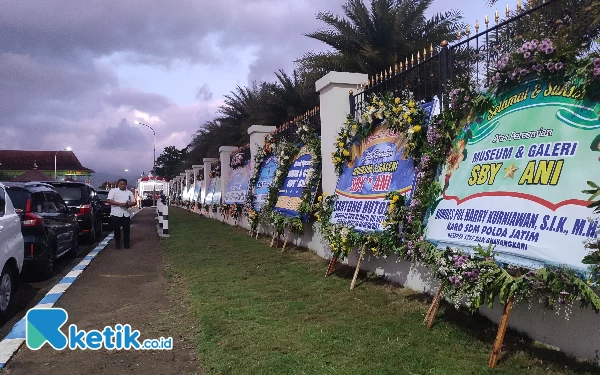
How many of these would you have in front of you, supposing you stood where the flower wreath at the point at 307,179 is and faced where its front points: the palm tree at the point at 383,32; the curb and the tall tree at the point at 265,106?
1

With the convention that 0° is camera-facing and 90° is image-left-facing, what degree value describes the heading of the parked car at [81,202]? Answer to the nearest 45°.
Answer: approximately 180°

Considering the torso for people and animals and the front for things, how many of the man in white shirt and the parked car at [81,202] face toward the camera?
1

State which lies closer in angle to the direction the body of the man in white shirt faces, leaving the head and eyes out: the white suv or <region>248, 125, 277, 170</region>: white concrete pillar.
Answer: the white suv

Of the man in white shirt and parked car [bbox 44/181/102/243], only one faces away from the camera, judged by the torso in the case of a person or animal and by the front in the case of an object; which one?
the parked car

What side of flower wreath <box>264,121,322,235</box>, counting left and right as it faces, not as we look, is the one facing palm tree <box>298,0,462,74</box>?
back

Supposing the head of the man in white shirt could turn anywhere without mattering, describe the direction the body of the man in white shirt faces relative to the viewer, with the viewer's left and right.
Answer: facing the viewer

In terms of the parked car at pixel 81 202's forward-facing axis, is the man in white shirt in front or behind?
behind

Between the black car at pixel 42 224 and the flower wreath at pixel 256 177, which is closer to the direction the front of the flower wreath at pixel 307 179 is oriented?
the black car

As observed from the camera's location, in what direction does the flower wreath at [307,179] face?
facing the viewer and to the left of the viewer

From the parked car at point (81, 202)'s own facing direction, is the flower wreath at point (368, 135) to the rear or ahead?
to the rear

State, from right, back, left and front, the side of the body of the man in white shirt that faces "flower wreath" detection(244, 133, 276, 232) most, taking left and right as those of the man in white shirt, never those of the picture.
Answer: left

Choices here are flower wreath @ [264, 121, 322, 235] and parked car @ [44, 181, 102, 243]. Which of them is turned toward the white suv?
the flower wreath
